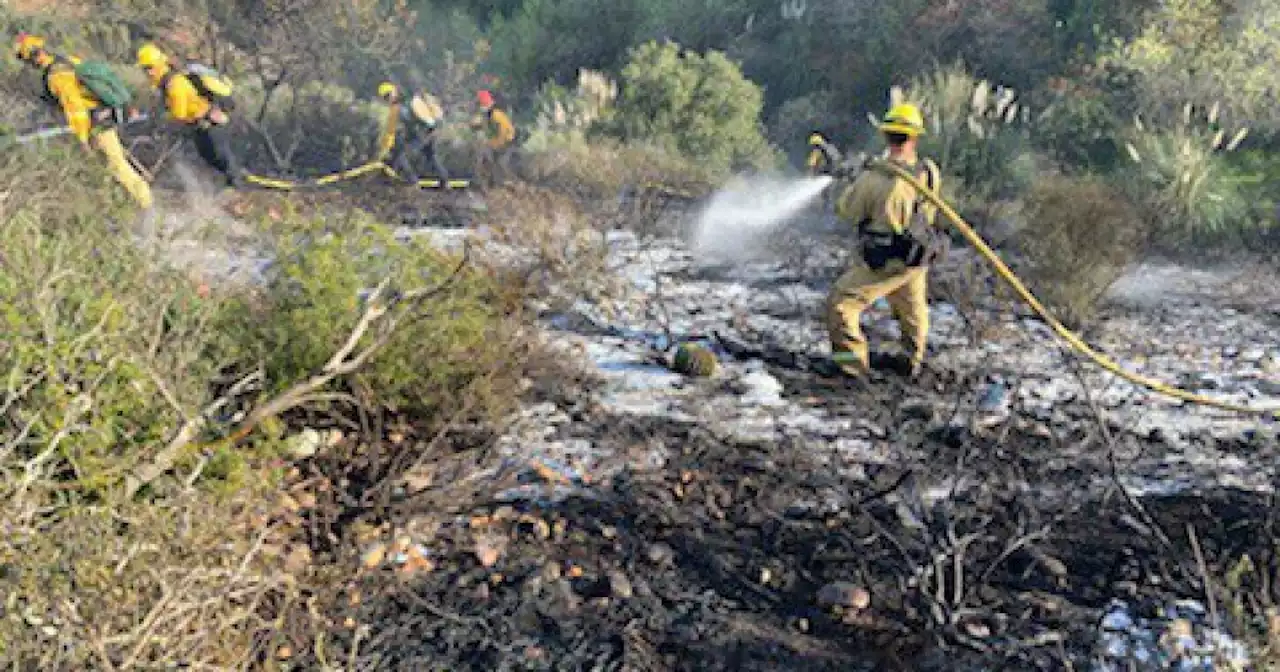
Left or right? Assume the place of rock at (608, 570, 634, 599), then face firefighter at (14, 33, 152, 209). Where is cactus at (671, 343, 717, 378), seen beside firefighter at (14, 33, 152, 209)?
right

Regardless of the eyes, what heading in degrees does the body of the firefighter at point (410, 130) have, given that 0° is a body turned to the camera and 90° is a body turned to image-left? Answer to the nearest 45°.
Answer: approximately 90°

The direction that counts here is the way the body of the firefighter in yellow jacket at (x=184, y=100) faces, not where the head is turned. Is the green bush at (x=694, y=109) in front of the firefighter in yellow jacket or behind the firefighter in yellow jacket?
behind

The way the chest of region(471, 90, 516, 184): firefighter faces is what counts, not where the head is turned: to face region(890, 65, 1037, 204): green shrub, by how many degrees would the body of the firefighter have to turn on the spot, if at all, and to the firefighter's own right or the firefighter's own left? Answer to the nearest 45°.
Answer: approximately 135° to the firefighter's own left

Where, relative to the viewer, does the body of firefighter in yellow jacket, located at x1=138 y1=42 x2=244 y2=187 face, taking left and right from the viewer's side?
facing to the left of the viewer

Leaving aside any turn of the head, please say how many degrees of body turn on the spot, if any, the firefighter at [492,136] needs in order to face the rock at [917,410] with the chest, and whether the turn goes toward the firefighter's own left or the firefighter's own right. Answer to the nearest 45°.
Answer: approximately 90° to the firefighter's own left

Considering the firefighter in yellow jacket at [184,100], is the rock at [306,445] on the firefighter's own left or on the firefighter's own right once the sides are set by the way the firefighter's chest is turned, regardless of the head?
on the firefighter's own left

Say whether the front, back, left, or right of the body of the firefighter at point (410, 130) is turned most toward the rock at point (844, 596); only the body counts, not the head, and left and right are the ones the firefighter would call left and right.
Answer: left

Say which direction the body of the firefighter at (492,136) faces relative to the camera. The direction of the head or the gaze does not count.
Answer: to the viewer's left

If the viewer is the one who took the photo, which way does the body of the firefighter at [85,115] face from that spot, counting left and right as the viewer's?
facing to the left of the viewer

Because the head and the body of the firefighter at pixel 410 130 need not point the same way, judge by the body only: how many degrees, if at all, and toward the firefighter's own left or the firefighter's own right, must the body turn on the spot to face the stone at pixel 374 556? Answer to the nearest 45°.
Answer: approximately 90° to the firefighter's own left

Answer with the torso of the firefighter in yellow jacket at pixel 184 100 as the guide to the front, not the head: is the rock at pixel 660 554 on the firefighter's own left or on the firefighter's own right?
on the firefighter's own left

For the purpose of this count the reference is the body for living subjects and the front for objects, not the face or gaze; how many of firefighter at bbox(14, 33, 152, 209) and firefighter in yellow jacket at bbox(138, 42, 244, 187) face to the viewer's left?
2
